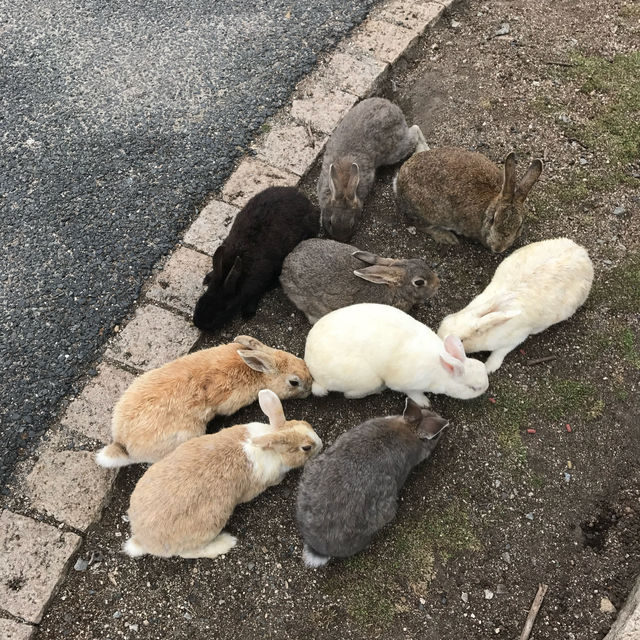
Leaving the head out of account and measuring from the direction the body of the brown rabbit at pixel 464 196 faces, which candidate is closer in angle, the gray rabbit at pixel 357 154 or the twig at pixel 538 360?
the twig

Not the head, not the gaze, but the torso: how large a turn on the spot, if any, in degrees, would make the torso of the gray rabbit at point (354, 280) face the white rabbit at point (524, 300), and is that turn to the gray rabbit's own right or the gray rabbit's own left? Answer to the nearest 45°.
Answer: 0° — it already faces it

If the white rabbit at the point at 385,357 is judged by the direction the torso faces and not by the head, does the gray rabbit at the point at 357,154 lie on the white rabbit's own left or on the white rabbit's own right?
on the white rabbit's own left

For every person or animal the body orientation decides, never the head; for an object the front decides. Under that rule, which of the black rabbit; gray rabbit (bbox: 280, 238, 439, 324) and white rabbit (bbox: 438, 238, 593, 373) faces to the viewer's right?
the gray rabbit

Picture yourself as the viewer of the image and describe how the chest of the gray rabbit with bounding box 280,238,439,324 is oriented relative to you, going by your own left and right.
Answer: facing to the right of the viewer

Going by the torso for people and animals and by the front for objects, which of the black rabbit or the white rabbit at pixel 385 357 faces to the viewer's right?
the white rabbit

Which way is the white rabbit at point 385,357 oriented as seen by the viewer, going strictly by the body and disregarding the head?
to the viewer's right

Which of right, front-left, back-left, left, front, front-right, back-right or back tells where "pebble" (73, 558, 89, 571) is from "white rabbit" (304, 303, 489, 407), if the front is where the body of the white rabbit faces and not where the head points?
back-right

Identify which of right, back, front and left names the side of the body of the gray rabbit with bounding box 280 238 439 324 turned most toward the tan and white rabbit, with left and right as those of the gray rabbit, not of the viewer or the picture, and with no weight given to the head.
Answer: right

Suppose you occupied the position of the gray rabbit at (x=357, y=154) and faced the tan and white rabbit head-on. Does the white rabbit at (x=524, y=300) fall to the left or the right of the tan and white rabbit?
left

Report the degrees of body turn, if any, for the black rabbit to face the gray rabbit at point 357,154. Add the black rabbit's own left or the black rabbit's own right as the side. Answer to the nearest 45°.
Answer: approximately 180°

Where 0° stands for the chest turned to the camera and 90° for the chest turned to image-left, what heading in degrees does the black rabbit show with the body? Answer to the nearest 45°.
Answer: approximately 45°

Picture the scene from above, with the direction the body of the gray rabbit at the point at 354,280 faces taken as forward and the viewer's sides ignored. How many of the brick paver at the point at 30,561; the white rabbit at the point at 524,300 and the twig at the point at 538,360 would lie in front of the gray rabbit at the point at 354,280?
2

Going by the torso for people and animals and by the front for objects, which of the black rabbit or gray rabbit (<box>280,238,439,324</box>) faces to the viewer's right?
the gray rabbit

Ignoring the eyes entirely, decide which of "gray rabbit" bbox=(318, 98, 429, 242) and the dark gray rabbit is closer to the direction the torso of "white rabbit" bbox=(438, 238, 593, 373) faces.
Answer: the dark gray rabbit
